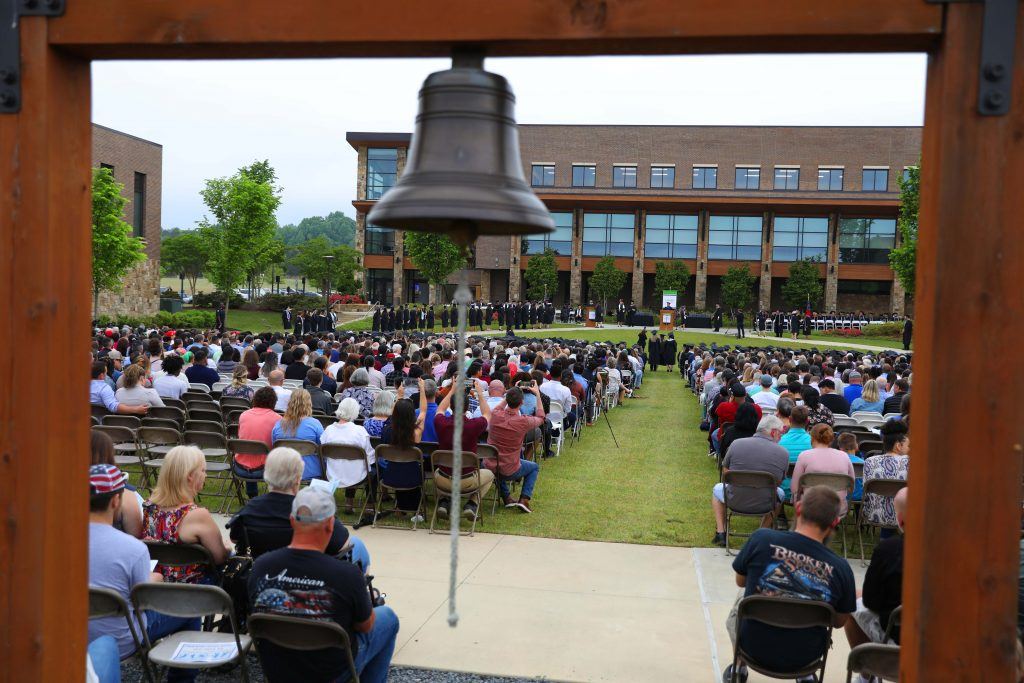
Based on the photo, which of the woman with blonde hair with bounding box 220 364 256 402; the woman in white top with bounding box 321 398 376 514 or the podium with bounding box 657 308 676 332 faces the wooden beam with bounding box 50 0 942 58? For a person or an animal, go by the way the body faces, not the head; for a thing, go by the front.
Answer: the podium

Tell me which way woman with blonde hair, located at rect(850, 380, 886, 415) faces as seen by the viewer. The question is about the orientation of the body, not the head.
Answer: away from the camera

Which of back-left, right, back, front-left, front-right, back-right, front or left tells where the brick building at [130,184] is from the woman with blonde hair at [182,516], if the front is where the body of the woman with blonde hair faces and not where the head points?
front-left

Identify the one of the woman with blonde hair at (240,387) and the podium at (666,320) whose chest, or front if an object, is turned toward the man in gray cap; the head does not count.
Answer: the podium

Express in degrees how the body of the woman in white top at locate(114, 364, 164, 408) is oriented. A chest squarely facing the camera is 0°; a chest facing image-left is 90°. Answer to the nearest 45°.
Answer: approximately 180°

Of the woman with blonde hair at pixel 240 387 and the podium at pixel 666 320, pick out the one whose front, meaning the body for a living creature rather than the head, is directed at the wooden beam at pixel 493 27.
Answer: the podium

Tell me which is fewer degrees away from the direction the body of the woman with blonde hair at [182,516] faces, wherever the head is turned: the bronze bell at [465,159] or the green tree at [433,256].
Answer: the green tree

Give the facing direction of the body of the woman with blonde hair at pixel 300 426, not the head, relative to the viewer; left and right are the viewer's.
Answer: facing away from the viewer

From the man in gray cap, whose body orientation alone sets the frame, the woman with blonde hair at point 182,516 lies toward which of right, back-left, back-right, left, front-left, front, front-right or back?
left

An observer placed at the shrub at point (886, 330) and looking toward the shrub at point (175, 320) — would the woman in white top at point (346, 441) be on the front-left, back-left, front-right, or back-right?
front-left

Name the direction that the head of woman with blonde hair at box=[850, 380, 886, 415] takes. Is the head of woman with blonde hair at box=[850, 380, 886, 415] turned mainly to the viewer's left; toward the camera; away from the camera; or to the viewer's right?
away from the camera

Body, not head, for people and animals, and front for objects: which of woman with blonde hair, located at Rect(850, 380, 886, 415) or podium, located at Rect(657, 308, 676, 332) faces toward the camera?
the podium

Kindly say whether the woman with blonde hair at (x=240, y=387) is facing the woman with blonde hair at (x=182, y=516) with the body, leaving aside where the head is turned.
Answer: no

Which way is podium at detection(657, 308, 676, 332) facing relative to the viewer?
toward the camera

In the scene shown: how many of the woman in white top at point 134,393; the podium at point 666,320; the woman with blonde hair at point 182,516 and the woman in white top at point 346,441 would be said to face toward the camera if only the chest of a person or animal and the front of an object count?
1

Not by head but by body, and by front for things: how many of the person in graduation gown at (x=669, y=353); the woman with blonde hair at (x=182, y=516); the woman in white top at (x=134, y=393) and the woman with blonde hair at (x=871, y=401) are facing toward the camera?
0

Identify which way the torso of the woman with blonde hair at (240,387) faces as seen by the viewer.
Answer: away from the camera

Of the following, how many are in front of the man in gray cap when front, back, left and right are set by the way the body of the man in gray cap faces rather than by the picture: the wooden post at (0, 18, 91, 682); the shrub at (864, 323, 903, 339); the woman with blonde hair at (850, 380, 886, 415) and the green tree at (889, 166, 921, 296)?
3

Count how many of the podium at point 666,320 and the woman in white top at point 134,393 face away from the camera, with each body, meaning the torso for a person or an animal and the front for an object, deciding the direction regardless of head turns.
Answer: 1

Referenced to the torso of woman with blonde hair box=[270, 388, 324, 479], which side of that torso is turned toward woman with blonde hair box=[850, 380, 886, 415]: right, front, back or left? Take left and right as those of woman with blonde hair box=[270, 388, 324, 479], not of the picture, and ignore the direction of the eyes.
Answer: right

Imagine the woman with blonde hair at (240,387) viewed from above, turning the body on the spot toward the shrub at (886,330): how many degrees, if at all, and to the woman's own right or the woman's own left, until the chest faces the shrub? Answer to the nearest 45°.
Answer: approximately 45° to the woman's own right

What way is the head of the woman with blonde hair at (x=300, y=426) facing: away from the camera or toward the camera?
away from the camera
